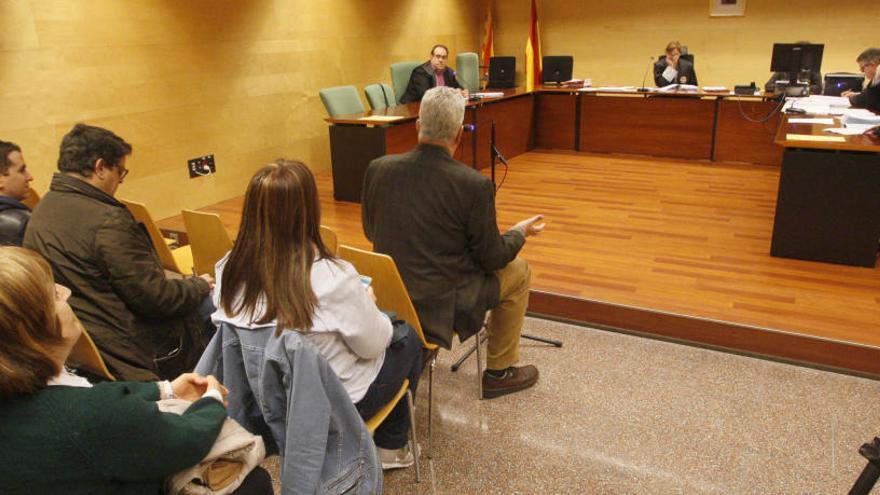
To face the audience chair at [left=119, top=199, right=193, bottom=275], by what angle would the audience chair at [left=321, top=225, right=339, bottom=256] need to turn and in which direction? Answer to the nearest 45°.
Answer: approximately 90° to its left

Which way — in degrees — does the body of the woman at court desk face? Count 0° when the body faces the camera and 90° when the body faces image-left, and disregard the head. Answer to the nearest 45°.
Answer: approximately 0°

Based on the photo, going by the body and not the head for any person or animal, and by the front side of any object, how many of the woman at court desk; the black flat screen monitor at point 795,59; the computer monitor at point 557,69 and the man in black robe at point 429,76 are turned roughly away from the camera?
2

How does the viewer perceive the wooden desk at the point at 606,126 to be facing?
facing the viewer

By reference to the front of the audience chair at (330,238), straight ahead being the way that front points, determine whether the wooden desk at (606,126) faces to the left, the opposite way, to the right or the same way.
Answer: the opposite way

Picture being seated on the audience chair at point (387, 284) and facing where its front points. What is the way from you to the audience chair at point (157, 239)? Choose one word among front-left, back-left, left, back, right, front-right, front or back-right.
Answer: left

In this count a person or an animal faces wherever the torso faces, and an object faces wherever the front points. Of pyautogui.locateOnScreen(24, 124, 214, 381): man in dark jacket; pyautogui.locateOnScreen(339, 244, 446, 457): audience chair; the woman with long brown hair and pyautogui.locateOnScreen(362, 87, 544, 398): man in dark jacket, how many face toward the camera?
0

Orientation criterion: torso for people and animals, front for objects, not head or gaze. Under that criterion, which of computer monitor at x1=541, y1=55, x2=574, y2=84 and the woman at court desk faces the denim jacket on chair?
the woman at court desk

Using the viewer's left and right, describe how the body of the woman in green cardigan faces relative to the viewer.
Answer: facing away from the viewer and to the right of the viewer

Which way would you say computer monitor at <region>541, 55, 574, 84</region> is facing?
away from the camera

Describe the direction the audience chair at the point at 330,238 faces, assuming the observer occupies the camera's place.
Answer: facing away from the viewer and to the right of the viewer

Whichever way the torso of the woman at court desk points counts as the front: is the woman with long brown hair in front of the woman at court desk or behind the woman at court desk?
in front

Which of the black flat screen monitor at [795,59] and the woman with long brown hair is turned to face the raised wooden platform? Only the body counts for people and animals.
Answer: the woman with long brown hair

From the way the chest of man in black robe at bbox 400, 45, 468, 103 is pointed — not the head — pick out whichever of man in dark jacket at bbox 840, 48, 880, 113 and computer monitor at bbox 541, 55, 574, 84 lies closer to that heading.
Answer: the man in dark jacket

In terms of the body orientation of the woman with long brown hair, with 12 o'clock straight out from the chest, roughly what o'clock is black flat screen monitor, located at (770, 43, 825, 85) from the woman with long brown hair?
The black flat screen monitor is roughly at 12 o'clock from the woman with long brown hair.

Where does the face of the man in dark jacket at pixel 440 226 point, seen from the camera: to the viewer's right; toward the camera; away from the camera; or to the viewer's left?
away from the camera

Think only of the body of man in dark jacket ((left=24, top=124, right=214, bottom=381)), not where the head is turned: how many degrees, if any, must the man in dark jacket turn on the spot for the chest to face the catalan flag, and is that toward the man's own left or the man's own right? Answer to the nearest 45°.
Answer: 0° — they already face it

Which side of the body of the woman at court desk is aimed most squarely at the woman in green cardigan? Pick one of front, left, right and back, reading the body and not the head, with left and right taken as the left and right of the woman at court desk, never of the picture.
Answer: front

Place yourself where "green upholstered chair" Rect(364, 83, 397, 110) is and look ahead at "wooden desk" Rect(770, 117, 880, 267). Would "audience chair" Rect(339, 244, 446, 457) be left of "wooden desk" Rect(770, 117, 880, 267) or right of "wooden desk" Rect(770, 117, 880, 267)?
right
